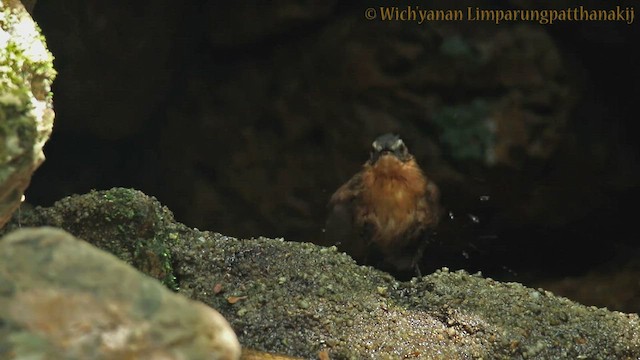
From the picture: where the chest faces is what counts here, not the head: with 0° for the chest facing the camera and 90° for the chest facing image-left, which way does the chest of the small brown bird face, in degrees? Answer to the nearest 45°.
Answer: approximately 0°

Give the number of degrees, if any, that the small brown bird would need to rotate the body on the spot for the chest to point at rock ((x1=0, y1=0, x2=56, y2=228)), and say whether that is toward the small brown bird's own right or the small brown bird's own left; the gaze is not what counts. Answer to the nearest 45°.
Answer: approximately 45° to the small brown bird's own right
